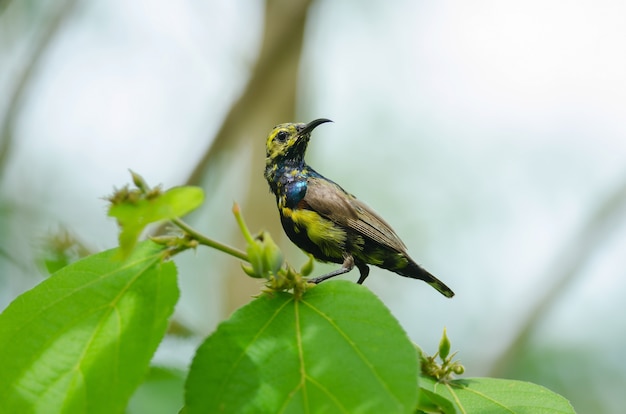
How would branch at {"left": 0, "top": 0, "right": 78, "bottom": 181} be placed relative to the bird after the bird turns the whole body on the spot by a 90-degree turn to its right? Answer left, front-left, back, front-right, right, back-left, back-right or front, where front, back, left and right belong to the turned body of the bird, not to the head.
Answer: front-left

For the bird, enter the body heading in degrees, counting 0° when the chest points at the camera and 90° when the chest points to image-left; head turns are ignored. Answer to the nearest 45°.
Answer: approximately 90°
